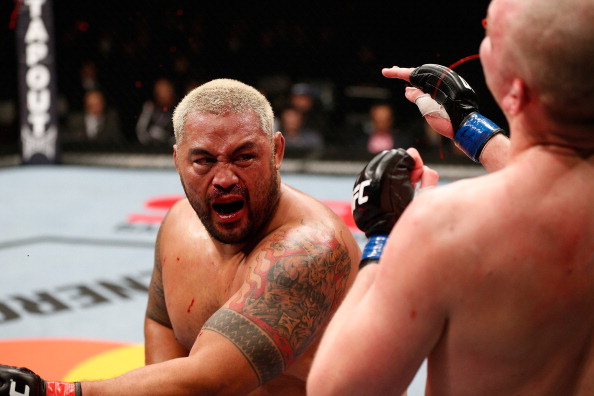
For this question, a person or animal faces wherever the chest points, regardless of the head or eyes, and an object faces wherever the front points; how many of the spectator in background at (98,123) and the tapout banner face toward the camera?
2

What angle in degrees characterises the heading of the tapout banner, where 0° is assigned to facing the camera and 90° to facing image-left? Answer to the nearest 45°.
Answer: approximately 0°

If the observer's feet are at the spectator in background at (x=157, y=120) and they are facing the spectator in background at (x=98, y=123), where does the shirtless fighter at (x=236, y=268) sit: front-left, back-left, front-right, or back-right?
back-left

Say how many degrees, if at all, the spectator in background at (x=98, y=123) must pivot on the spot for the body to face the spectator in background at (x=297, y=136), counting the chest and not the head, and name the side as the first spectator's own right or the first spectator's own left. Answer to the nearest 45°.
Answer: approximately 45° to the first spectator's own left
